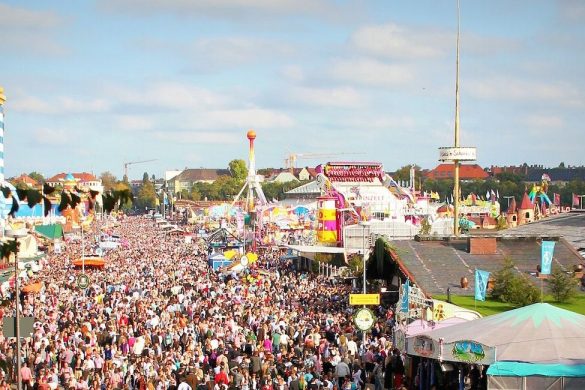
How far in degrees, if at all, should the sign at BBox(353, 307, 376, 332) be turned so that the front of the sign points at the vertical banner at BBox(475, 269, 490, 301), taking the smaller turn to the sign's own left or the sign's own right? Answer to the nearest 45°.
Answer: approximately 135° to the sign's own left

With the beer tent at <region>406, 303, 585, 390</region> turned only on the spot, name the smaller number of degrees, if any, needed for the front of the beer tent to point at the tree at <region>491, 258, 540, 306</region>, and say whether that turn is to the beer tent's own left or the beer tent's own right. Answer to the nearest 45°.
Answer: approximately 135° to the beer tent's own right

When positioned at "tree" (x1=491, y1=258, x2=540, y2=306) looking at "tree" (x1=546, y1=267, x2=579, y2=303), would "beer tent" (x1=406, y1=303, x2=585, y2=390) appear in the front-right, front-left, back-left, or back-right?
back-right

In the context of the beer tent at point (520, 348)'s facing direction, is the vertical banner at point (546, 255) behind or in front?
behind

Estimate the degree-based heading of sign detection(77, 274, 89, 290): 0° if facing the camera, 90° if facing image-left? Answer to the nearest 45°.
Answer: approximately 0°

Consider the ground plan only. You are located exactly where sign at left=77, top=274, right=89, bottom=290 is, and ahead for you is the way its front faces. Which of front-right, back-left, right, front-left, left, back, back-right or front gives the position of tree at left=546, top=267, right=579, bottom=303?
front-left

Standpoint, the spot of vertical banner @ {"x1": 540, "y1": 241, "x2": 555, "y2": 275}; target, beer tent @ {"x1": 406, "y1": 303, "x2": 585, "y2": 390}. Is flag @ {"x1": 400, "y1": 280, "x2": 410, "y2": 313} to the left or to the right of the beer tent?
right

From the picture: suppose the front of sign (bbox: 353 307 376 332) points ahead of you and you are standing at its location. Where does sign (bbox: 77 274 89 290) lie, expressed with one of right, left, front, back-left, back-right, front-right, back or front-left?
back-right

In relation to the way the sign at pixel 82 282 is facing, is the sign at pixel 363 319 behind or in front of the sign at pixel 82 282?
in front

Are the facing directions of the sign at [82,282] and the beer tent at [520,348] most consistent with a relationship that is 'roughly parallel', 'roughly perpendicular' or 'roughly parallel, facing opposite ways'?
roughly perpendicular

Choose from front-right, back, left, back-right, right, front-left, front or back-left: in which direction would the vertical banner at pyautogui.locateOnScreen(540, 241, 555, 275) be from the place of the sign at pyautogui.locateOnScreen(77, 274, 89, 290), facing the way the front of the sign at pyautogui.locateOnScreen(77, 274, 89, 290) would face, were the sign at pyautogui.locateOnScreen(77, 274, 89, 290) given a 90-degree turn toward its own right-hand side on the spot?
back-left

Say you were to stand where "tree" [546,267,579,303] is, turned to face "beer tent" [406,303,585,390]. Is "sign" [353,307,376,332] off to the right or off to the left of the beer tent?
right

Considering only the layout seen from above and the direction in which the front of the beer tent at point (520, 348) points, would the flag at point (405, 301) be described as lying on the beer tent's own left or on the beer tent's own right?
on the beer tent's own right

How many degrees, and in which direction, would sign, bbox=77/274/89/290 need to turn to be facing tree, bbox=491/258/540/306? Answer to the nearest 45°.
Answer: approximately 45° to its left

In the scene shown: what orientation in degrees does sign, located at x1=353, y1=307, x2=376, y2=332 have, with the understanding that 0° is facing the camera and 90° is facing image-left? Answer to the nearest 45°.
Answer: approximately 0°

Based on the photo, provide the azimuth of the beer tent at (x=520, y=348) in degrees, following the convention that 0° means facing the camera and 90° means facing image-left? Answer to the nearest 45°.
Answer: approximately 45°
